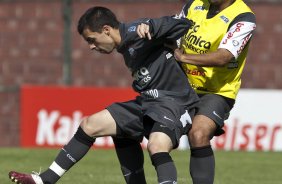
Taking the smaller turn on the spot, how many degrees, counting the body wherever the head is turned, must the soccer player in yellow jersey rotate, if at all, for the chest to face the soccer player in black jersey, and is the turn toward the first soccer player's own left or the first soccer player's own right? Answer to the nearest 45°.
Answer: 0° — they already face them

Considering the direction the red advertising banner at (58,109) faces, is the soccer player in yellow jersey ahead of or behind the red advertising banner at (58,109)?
ahead

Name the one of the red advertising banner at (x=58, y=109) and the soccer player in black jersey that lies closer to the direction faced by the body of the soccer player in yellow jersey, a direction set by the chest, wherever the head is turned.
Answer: the soccer player in black jersey

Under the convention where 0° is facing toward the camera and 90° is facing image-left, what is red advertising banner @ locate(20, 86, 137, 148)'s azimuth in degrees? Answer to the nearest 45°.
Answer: approximately 0°

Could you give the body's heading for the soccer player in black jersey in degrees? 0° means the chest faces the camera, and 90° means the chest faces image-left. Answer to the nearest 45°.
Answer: approximately 45°

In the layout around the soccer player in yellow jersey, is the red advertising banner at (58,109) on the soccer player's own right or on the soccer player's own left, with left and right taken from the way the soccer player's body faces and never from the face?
on the soccer player's own right

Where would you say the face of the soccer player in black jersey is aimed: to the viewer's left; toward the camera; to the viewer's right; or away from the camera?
to the viewer's left
